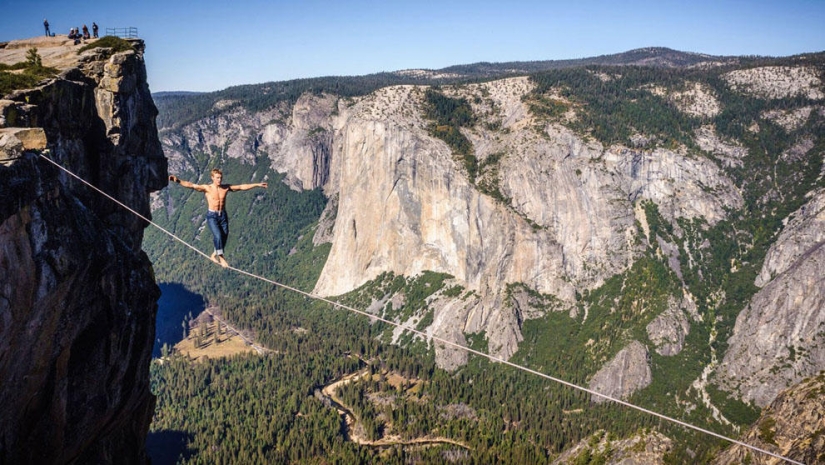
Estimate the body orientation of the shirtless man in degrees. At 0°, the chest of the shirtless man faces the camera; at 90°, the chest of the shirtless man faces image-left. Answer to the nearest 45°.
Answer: approximately 315°
